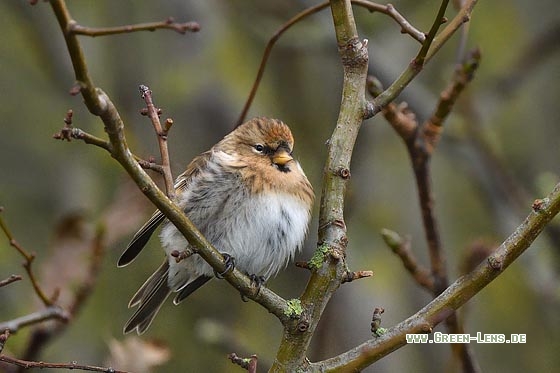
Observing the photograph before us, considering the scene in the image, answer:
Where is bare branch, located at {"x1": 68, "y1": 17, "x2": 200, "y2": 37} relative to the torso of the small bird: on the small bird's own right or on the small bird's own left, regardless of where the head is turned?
on the small bird's own right

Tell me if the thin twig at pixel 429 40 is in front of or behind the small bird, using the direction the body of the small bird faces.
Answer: in front

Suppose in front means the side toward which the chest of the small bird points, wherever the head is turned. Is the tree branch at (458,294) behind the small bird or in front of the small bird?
in front

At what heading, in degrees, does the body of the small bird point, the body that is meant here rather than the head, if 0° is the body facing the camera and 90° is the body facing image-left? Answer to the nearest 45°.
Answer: approximately 315°
